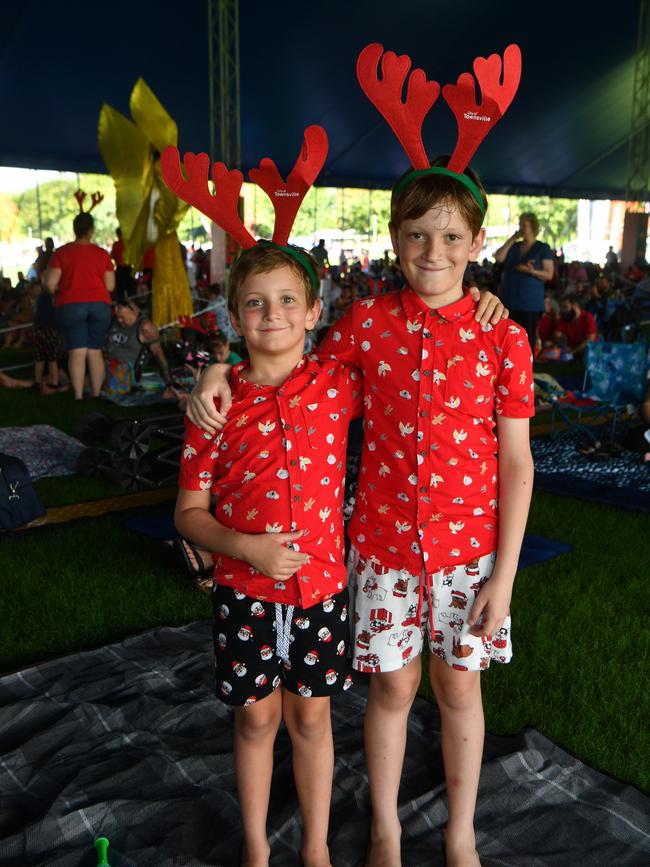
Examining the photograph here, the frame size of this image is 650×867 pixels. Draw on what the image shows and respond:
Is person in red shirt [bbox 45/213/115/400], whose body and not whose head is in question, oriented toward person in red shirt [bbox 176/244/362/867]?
no

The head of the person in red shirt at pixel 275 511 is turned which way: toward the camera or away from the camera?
toward the camera

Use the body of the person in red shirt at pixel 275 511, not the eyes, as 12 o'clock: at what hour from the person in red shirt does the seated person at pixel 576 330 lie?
The seated person is roughly at 7 o'clock from the person in red shirt.

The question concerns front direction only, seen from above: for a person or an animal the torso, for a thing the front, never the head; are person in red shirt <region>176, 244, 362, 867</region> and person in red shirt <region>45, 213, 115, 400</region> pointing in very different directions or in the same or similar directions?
very different directions

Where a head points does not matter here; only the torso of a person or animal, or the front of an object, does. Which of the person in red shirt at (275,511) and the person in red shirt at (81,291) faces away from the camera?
the person in red shirt at (81,291)

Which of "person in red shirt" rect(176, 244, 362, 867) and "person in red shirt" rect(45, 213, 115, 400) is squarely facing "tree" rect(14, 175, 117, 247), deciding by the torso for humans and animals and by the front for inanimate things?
"person in red shirt" rect(45, 213, 115, 400)

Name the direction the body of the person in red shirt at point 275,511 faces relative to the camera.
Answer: toward the camera

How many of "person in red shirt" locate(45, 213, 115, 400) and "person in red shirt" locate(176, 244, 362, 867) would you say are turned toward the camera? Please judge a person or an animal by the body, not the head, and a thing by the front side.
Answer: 1

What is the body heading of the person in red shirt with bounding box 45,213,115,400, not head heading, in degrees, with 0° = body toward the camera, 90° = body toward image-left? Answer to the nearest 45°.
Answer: approximately 180°

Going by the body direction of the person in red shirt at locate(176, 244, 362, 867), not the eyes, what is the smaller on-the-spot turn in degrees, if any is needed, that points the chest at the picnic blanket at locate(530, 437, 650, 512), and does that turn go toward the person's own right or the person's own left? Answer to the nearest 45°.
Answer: approximately 135° to the person's own left

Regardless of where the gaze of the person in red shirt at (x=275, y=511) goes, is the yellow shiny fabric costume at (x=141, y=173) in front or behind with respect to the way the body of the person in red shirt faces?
behind

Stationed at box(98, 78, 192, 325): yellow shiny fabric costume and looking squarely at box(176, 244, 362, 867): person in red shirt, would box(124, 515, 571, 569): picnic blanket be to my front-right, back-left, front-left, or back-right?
front-left

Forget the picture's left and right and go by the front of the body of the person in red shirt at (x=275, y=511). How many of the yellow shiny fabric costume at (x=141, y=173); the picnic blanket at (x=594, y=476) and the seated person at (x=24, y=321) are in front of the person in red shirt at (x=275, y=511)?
0
